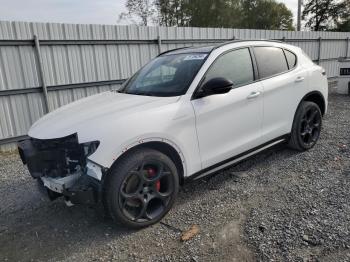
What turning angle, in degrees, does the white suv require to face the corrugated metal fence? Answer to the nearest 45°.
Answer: approximately 90° to its right

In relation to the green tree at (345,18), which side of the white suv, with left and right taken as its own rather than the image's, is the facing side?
back

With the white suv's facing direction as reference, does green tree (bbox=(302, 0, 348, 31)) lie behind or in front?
behind

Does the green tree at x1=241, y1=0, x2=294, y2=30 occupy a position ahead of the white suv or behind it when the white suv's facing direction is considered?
behind

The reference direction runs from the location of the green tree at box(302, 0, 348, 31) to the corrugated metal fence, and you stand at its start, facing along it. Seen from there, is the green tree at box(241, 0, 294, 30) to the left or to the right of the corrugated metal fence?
right

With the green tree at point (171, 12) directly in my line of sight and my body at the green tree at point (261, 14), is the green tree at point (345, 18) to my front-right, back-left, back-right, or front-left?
back-left

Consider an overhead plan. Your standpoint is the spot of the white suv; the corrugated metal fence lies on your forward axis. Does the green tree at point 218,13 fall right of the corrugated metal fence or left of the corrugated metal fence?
right

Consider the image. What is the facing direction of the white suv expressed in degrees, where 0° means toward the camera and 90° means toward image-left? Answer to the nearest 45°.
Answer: approximately 45°
